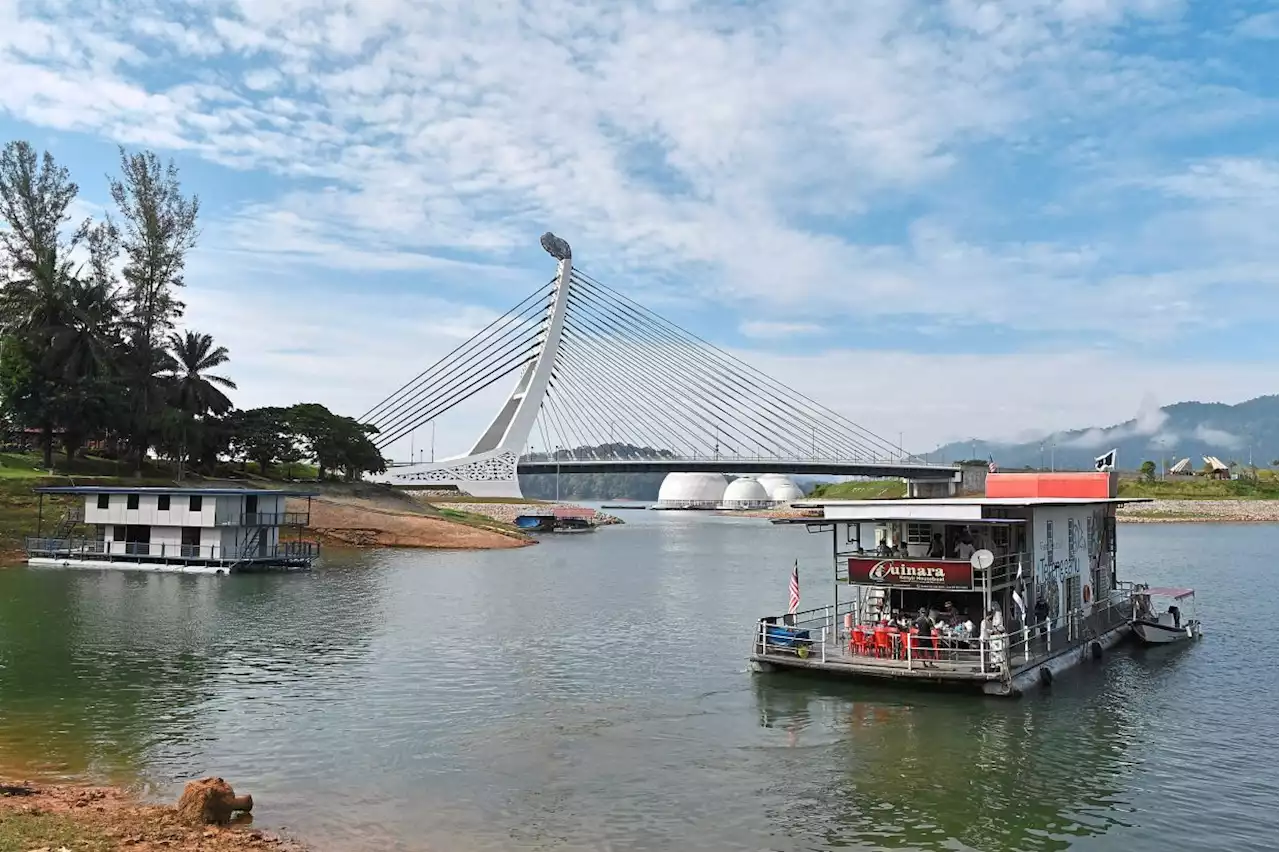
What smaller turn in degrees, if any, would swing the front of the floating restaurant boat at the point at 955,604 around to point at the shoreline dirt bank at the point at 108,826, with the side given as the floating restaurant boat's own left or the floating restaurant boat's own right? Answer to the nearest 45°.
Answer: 0° — it already faces it

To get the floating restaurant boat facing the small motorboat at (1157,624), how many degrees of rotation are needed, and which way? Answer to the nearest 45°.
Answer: approximately 180°

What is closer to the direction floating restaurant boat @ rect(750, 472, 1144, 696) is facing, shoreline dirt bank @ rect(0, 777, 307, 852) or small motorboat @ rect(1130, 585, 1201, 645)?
the shoreline dirt bank

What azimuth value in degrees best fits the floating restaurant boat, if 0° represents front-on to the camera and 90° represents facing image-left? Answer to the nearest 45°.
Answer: approximately 45°
